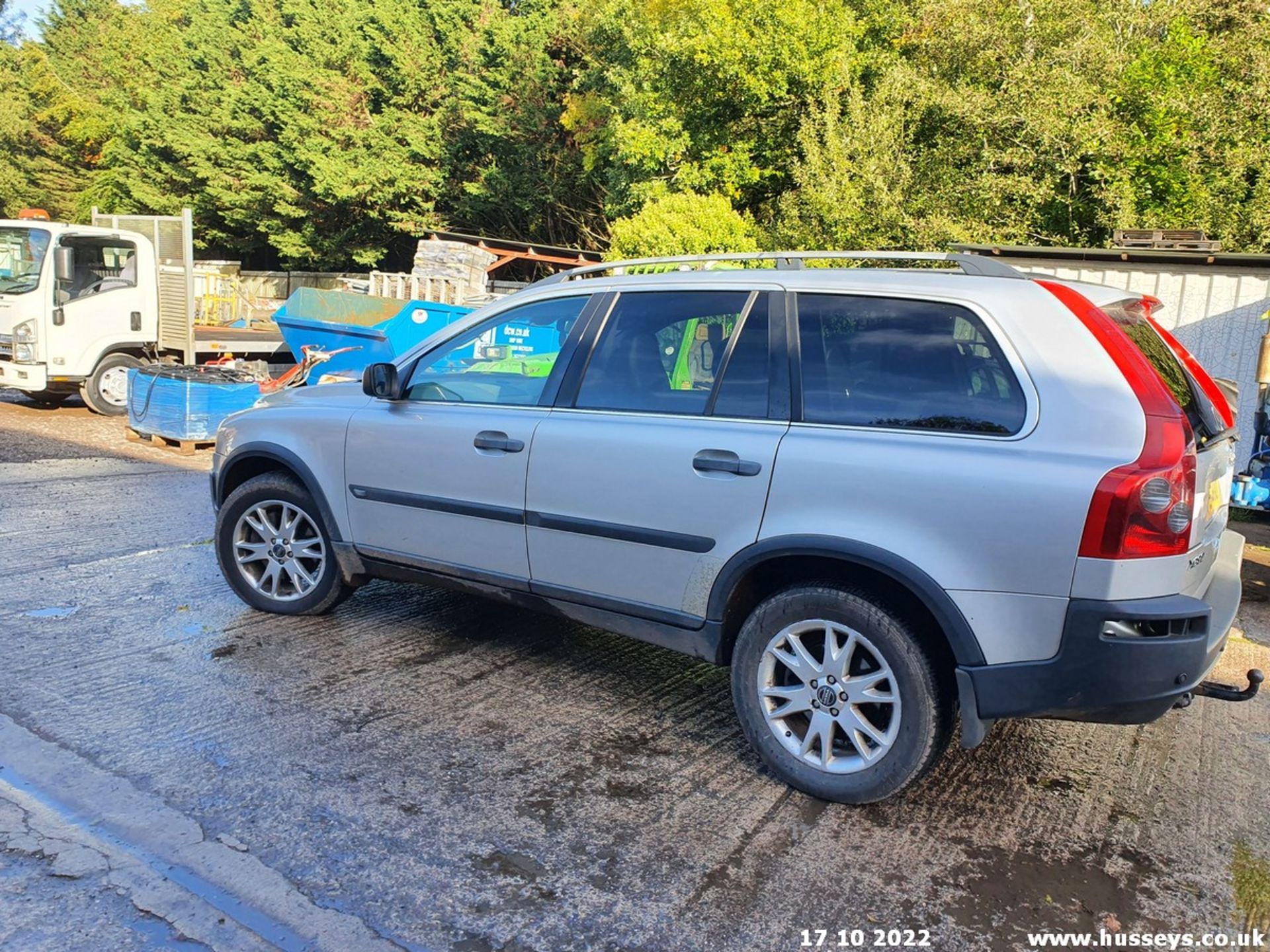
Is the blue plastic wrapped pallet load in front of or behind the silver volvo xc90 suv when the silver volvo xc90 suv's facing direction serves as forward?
in front

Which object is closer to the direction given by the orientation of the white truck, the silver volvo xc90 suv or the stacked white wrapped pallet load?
the silver volvo xc90 suv

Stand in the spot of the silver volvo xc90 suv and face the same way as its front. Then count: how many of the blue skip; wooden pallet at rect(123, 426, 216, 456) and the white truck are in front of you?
3

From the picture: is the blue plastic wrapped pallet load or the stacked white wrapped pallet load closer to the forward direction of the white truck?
the blue plastic wrapped pallet load

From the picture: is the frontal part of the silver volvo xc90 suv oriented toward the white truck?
yes

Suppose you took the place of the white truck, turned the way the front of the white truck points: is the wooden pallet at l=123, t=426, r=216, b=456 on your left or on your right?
on your left

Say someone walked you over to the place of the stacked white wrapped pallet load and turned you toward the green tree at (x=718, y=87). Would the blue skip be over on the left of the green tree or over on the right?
right

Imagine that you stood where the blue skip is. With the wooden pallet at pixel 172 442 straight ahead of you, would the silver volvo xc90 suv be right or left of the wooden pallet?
left

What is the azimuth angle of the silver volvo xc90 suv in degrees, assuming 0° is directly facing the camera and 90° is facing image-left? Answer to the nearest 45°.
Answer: approximately 135°

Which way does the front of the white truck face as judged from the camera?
facing the viewer and to the left of the viewer

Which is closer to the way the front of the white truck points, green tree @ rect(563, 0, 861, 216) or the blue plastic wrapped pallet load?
the blue plastic wrapped pallet load

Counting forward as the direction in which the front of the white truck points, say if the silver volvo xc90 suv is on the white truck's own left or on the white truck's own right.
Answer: on the white truck's own left

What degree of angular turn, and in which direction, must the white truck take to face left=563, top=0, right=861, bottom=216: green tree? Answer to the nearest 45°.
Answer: approximately 135° to its left

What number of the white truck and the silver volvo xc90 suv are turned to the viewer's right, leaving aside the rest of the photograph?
0

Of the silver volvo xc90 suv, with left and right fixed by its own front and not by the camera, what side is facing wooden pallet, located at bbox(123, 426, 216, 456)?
front

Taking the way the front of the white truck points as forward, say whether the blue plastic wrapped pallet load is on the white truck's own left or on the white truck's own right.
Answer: on the white truck's own left

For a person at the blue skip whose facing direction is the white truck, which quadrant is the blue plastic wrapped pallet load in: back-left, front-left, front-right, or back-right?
front-left

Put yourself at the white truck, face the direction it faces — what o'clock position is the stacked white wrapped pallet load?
The stacked white wrapped pallet load is roughly at 6 o'clock from the white truck.

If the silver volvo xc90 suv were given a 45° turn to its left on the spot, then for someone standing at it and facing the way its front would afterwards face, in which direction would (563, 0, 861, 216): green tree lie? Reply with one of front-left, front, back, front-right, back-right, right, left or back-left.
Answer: right
